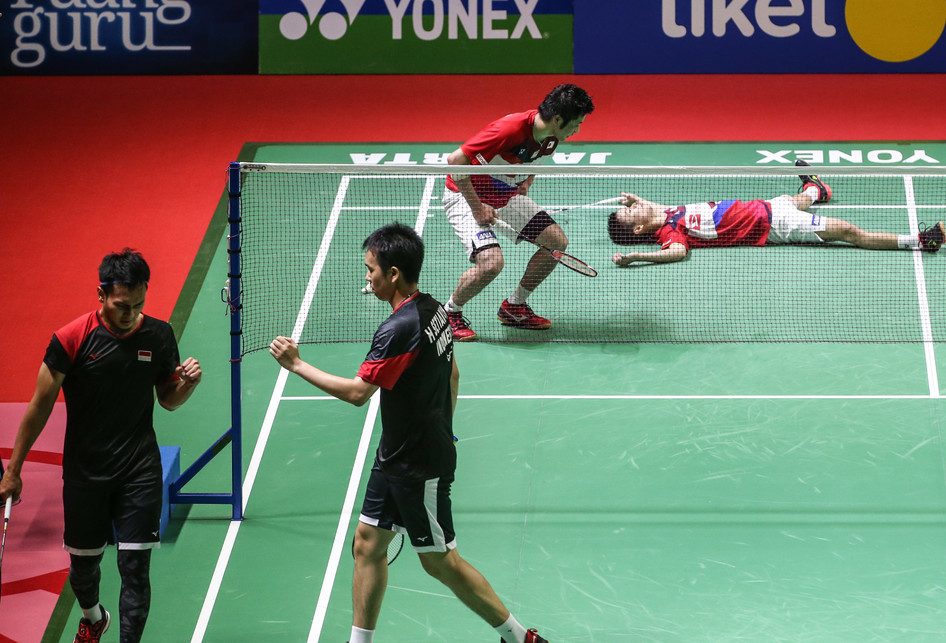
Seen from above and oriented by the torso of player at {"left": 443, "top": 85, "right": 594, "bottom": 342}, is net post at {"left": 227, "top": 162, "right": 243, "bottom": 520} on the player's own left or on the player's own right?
on the player's own right

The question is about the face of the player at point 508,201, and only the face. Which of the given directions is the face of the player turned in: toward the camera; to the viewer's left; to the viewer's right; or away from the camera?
to the viewer's right

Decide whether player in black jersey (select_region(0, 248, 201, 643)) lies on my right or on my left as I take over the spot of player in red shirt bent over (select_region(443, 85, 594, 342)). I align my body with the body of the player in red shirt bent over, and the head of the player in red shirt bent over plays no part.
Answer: on my right

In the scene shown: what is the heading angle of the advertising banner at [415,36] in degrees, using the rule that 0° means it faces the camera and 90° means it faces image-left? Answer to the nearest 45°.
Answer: approximately 0°

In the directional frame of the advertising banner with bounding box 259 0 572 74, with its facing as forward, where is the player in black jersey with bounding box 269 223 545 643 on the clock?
The player in black jersey is roughly at 12 o'clock from the advertising banner.

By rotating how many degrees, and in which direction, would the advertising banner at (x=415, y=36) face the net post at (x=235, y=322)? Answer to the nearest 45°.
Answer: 0° — it already faces it
